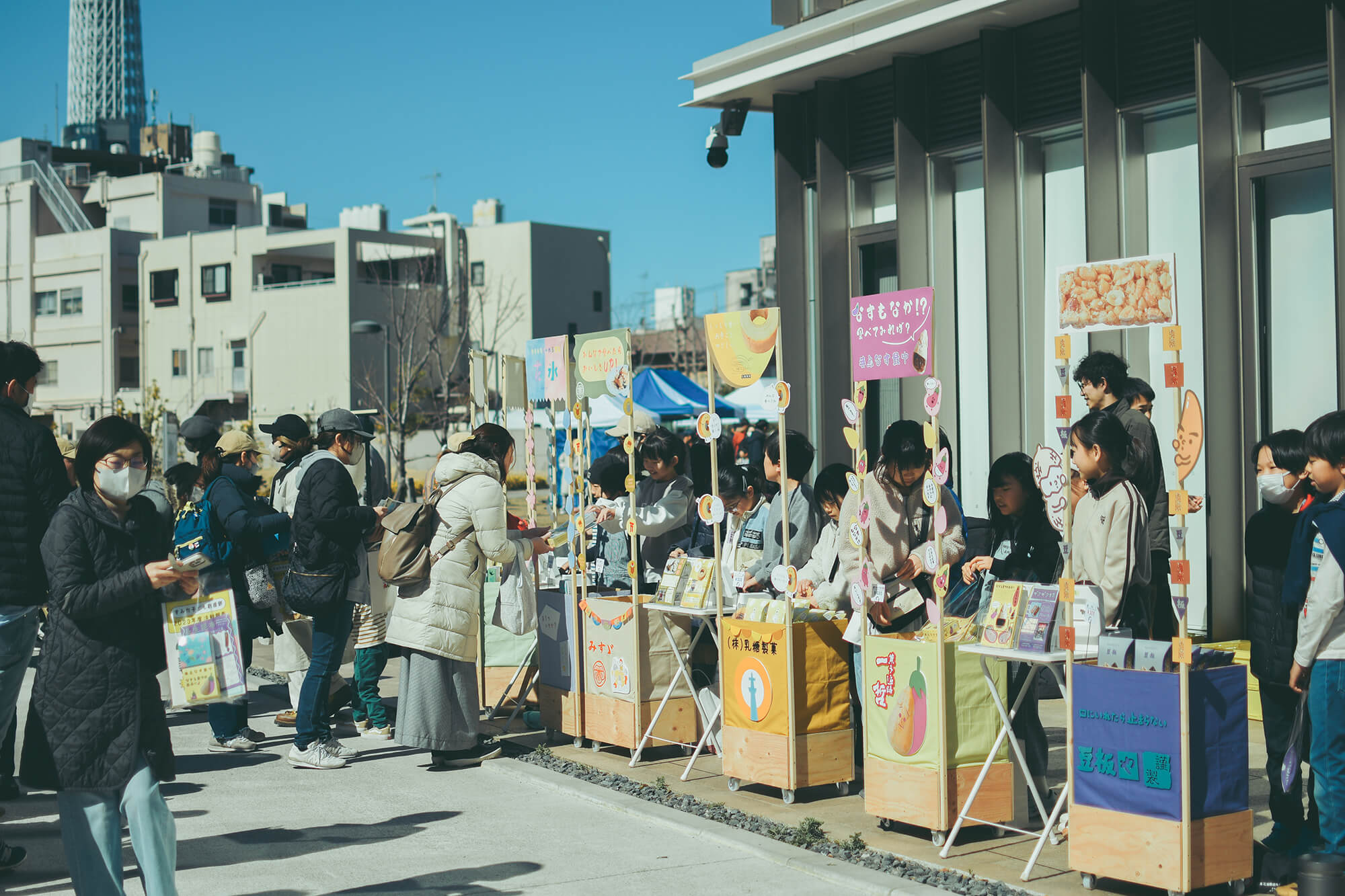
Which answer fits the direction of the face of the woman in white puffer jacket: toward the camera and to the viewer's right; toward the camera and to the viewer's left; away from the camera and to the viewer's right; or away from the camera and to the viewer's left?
away from the camera and to the viewer's right

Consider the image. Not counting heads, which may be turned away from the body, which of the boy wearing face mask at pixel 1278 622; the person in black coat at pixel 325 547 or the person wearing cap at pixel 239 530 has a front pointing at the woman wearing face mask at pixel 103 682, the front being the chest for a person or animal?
the boy wearing face mask at pixel 1278 622

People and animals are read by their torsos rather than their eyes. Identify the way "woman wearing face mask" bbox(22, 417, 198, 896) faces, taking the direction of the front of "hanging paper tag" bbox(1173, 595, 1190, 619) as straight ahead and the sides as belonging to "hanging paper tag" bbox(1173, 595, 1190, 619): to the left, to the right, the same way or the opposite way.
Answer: to the left

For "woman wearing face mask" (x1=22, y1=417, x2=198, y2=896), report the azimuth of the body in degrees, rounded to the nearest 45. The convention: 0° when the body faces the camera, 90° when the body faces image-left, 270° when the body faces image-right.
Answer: approximately 315°

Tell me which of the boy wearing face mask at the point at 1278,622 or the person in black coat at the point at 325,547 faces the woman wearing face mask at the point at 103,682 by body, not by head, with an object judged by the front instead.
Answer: the boy wearing face mask at the point at 1278,622

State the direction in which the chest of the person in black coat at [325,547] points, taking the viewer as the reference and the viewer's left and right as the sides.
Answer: facing to the right of the viewer

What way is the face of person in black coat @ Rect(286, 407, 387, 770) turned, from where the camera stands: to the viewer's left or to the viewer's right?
to the viewer's right

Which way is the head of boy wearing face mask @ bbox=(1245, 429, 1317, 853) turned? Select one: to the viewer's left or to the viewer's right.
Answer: to the viewer's left

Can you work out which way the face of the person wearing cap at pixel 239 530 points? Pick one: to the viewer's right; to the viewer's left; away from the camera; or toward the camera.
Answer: to the viewer's right

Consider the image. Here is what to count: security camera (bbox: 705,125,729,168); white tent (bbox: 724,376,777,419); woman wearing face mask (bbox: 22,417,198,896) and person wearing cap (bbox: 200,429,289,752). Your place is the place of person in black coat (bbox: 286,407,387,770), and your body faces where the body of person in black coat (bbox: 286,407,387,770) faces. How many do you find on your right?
1

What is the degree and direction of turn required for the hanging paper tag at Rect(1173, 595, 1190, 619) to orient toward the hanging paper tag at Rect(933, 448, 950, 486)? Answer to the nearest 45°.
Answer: approximately 135° to its right

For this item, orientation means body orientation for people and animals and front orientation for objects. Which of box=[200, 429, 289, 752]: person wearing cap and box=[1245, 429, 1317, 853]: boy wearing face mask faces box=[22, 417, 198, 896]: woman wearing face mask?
box=[1245, 429, 1317, 853]: boy wearing face mask

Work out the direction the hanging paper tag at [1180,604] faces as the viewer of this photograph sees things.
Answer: facing the viewer

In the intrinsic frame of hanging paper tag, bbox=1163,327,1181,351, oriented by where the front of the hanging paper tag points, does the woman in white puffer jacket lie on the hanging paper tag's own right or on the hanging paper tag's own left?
on the hanging paper tag's own right
